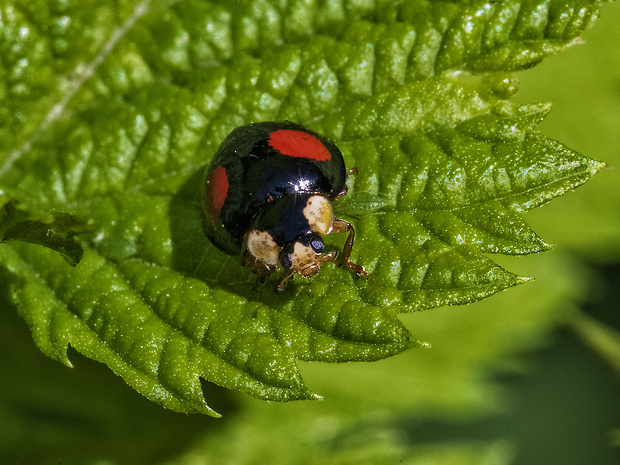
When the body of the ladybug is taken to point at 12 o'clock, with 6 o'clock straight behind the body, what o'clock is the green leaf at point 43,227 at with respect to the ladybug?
The green leaf is roughly at 4 o'clock from the ladybug.

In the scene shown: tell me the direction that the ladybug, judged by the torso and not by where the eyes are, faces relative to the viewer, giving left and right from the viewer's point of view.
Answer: facing the viewer and to the right of the viewer
